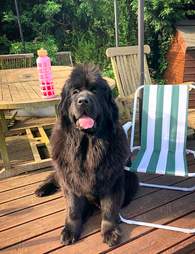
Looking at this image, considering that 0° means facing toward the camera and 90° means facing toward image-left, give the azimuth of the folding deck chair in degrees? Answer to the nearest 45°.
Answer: approximately 0°

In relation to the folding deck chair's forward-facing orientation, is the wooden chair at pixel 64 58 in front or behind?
behind

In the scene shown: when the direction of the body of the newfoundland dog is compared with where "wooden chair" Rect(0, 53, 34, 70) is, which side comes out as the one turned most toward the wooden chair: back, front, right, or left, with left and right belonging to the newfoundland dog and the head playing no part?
back

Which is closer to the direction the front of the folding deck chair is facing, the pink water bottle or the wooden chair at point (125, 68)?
the pink water bottle

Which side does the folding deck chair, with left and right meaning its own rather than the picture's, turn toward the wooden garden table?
right

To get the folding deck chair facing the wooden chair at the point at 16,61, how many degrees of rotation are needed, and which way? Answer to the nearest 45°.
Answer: approximately 135° to its right
